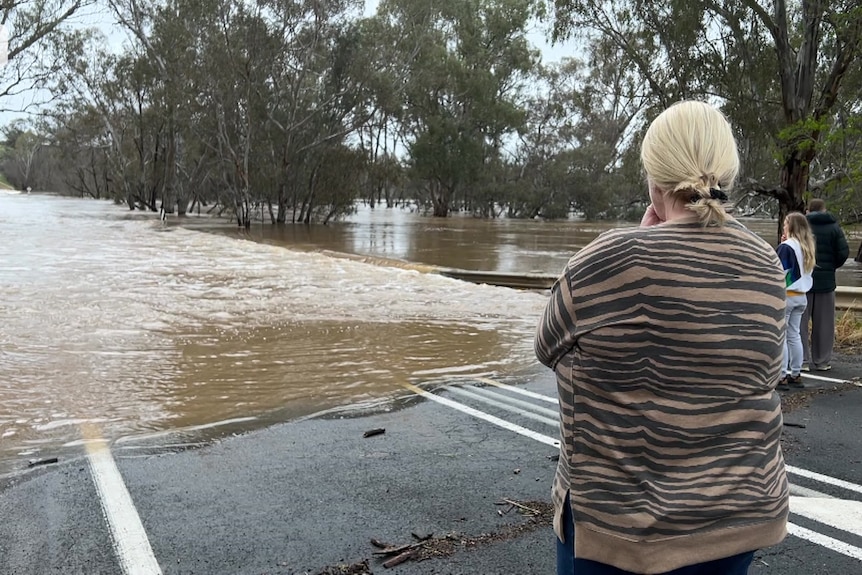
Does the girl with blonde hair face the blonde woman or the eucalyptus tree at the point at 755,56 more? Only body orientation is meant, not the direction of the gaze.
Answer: the eucalyptus tree

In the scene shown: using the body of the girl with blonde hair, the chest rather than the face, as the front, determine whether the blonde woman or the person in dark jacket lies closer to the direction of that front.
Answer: the person in dark jacket

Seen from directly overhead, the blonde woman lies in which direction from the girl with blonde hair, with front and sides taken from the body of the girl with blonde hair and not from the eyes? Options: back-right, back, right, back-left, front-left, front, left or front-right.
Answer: back-left

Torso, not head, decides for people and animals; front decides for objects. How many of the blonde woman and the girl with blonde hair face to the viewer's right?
0

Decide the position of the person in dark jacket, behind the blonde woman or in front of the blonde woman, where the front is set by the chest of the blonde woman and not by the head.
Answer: in front

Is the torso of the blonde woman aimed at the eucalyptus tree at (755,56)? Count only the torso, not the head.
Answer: yes

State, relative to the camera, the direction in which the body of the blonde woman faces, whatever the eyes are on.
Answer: away from the camera

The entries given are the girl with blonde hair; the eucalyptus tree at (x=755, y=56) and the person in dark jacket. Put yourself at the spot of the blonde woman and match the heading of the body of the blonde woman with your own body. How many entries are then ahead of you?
3

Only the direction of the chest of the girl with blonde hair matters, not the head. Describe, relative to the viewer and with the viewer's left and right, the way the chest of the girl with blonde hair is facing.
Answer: facing away from the viewer and to the left of the viewer

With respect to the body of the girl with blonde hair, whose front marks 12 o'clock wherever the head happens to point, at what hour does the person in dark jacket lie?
The person in dark jacket is roughly at 2 o'clock from the girl with blonde hair.

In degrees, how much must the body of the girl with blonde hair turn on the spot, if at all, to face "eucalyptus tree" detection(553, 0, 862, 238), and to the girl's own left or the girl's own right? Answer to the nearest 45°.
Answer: approximately 45° to the girl's own right

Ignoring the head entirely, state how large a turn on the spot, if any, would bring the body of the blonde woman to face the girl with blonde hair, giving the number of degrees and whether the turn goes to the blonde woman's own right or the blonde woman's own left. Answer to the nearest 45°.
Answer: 0° — they already face them
